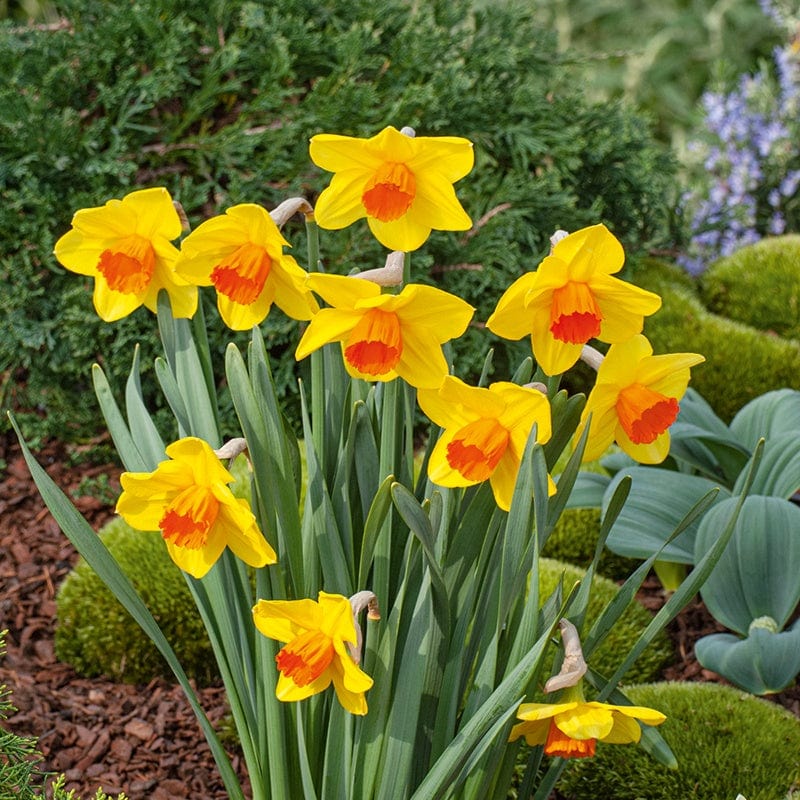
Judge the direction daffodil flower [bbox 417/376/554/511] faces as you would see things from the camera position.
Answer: facing the viewer and to the left of the viewer

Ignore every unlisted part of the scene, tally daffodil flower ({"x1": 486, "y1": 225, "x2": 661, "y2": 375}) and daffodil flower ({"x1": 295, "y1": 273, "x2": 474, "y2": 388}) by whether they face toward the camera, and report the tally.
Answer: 2

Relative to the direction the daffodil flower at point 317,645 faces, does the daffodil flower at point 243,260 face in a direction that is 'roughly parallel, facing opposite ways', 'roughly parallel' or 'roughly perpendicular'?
roughly parallel

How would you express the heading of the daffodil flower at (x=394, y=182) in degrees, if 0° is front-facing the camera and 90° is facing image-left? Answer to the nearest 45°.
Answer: approximately 0°

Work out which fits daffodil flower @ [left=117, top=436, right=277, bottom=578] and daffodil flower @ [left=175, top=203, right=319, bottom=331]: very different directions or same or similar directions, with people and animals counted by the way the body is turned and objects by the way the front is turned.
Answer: same or similar directions

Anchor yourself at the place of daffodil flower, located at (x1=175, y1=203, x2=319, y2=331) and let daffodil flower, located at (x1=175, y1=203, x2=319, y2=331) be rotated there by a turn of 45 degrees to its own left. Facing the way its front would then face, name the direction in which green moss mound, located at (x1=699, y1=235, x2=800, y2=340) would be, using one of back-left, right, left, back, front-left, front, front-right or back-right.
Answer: back-left

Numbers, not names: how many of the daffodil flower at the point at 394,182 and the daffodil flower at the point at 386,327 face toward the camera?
2

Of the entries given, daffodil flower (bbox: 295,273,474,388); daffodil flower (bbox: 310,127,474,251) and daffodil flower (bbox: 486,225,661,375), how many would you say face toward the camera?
3

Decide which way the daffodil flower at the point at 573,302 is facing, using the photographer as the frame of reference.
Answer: facing the viewer

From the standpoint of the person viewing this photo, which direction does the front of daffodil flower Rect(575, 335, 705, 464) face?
facing the viewer and to the right of the viewer

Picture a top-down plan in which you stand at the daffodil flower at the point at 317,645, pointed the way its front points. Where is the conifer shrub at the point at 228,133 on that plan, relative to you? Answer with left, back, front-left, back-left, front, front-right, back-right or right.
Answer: back-right

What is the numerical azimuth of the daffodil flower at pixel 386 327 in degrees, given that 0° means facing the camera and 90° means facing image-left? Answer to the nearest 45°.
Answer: approximately 0°
